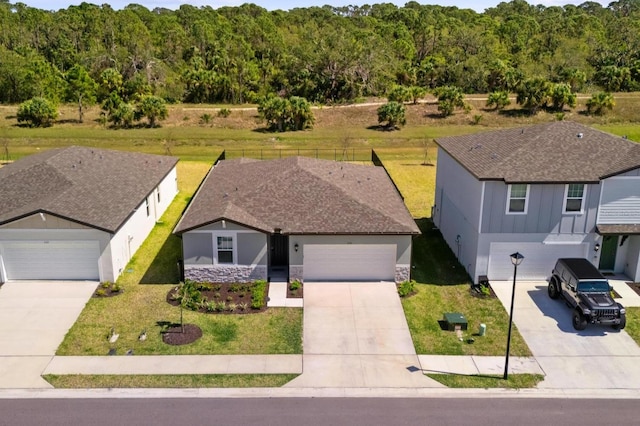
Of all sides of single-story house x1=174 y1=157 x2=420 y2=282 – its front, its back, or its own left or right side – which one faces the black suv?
left

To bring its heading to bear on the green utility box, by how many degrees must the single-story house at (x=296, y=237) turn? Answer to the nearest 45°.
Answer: approximately 45° to its left

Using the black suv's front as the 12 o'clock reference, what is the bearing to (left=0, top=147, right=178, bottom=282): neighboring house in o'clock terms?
The neighboring house is roughly at 4 o'clock from the black suv.

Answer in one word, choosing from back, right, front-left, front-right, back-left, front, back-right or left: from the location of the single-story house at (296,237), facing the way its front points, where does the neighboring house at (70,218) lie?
right

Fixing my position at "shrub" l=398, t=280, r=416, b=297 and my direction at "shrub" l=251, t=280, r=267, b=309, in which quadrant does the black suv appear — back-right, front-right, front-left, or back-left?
back-left

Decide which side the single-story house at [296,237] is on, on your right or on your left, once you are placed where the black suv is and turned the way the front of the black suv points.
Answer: on your right

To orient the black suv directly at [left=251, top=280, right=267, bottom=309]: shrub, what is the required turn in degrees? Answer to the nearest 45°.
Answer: approximately 135° to its right

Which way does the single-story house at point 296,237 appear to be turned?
toward the camera

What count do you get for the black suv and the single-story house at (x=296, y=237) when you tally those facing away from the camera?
0

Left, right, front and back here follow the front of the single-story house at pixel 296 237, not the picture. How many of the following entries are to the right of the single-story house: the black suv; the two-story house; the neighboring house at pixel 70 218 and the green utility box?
1

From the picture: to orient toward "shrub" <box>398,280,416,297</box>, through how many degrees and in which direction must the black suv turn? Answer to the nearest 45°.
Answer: approximately 135° to its right

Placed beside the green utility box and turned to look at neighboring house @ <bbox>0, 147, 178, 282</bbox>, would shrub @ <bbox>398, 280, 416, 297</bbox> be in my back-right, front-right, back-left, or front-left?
front-right

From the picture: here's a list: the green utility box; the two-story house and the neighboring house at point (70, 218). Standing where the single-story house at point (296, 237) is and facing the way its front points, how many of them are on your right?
1

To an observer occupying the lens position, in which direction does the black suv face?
facing the viewer and to the right of the viewer
